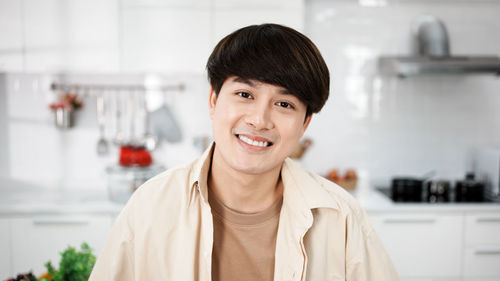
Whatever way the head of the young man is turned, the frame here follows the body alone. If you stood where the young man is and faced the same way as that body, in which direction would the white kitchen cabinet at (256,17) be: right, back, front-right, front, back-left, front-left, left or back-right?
back

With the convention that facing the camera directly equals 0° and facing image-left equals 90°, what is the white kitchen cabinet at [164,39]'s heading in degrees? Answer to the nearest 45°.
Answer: approximately 0°

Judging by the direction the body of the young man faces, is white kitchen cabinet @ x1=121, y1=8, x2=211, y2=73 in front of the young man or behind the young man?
behind

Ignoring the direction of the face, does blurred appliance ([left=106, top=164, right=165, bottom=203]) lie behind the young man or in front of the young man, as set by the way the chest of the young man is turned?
behind

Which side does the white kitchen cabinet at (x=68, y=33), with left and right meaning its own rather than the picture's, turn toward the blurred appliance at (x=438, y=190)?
left

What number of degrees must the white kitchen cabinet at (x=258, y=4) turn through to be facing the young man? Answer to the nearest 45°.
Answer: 0° — it already faces them
